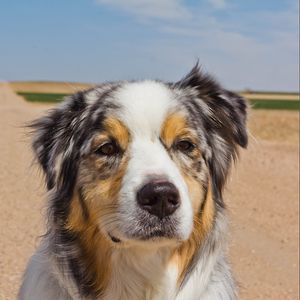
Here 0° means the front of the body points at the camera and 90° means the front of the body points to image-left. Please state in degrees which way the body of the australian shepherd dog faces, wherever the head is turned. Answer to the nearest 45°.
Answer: approximately 0°
